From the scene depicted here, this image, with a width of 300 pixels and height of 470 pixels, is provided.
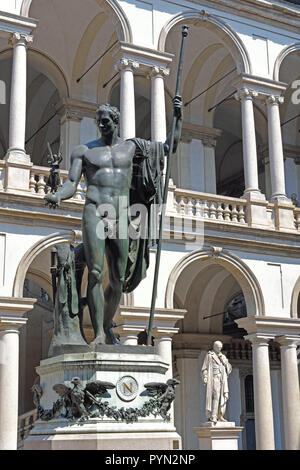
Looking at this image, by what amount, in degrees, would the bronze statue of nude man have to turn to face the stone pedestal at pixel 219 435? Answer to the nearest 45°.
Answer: approximately 180°

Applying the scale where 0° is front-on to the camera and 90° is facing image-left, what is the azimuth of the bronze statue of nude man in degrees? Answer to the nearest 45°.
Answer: approximately 0°
